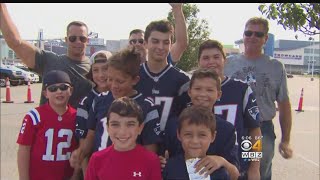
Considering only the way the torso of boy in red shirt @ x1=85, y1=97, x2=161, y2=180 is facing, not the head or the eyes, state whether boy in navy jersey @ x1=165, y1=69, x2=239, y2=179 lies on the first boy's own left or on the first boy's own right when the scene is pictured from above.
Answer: on the first boy's own left

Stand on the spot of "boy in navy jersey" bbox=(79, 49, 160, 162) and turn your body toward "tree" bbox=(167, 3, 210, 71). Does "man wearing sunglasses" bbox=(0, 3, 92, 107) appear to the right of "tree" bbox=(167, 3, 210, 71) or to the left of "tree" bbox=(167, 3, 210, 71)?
left

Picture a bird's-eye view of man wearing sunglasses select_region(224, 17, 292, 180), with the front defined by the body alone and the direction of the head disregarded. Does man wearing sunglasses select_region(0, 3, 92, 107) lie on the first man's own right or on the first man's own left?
on the first man's own right

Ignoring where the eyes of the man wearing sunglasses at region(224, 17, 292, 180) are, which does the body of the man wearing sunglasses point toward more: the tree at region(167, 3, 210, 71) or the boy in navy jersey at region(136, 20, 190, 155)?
the boy in navy jersey
